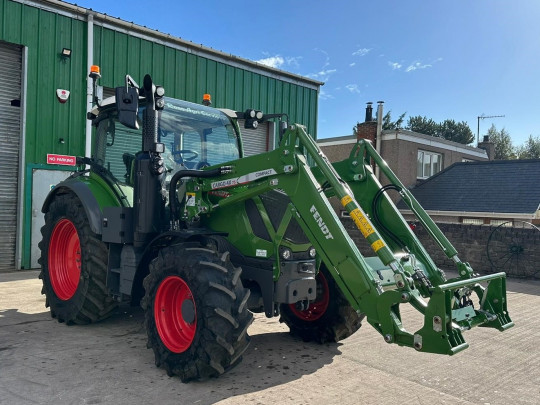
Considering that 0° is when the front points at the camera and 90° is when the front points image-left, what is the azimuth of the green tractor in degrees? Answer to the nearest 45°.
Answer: approximately 315°

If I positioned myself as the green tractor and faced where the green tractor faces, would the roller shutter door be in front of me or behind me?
behind

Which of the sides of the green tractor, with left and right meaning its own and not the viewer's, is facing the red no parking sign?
back
